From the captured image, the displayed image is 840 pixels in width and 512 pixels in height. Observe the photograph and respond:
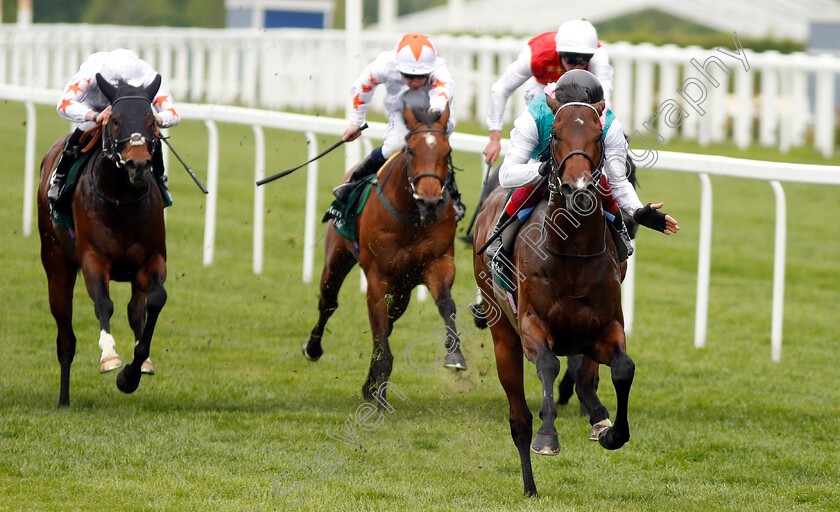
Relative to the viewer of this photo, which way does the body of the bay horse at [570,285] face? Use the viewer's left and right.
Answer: facing the viewer and to the right of the viewer

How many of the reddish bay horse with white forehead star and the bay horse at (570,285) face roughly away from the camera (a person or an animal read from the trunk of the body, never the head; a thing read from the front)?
0

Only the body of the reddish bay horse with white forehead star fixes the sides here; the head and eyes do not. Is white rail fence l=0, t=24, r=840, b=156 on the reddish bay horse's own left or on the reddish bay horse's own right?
on the reddish bay horse's own left

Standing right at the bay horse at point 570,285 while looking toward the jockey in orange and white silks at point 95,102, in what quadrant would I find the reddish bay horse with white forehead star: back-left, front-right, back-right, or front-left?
front-right

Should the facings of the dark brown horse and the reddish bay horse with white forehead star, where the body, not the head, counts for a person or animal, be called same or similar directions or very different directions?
same or similar directions

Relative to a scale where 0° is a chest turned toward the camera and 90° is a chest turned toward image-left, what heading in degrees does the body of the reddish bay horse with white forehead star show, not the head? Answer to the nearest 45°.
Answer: approximately 315°

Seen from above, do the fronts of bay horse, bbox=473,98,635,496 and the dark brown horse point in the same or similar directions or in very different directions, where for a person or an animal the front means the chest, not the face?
same or similar directions

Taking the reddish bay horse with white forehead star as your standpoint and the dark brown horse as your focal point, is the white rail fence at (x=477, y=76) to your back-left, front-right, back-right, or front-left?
back-right

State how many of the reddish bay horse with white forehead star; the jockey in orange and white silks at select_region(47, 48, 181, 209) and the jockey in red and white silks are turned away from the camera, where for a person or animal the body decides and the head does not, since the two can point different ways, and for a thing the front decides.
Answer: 0

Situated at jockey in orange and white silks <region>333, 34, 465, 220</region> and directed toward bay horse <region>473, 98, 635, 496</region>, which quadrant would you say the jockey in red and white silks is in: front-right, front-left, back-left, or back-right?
front-left
